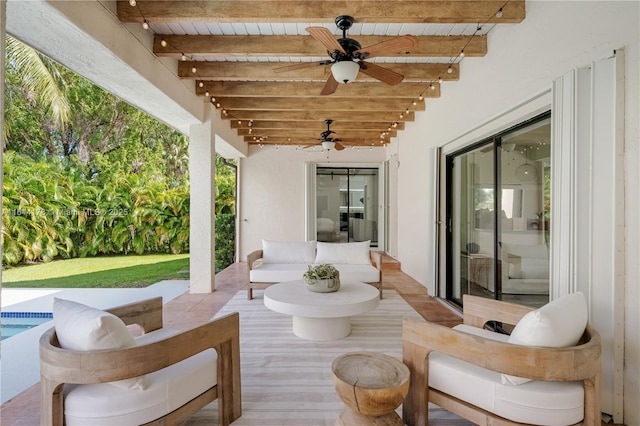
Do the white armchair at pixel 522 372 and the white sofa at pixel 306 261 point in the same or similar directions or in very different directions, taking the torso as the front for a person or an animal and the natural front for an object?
very different directions

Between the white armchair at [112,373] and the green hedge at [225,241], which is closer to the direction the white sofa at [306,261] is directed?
the white armchair
